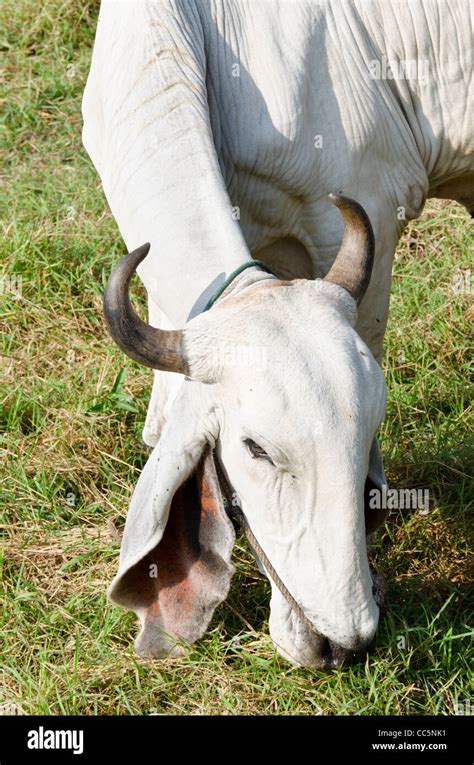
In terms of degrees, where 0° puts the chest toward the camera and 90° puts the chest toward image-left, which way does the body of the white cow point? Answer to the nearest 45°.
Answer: approximately 45°
